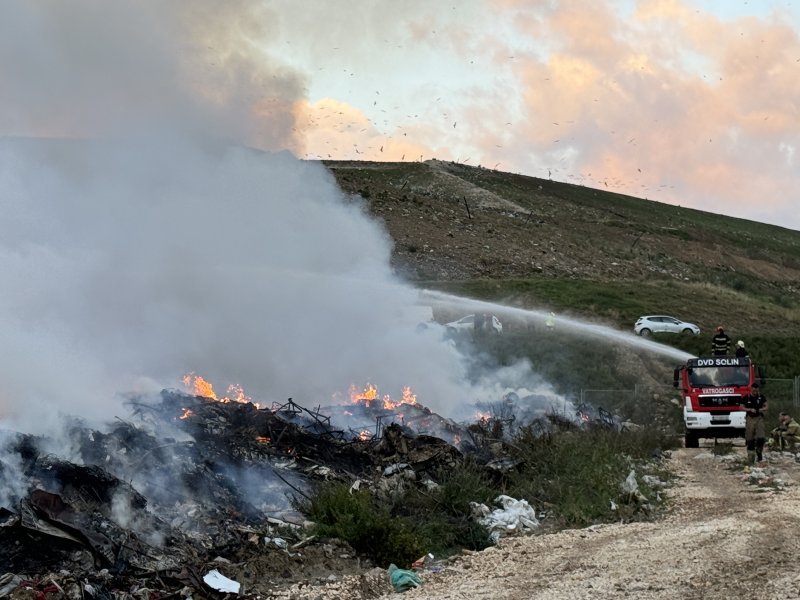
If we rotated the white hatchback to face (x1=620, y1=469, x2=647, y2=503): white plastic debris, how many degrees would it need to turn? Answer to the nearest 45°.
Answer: approximately 90° to its right

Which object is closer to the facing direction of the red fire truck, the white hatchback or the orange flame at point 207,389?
the orange flame

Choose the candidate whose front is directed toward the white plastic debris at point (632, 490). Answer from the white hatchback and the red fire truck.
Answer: the red fire truck

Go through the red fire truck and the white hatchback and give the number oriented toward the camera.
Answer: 1

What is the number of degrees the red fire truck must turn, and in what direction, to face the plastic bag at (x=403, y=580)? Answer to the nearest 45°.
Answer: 0° — it already faces it

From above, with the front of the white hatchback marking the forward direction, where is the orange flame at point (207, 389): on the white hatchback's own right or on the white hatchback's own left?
on the white hatchback's own right

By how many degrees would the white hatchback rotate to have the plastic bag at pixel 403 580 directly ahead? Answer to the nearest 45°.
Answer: approximately 90° to its right

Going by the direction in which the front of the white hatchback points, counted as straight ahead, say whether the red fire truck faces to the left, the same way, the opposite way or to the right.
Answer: to the right

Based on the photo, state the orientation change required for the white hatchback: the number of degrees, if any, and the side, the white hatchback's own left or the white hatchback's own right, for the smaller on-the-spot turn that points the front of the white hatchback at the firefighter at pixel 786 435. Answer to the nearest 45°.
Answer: approximately 90° to the white hatchback's own right

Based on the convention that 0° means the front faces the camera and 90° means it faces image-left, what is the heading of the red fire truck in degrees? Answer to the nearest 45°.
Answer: approximately 0°

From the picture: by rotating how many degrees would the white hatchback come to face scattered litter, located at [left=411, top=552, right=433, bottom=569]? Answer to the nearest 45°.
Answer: approximately 90° to its right

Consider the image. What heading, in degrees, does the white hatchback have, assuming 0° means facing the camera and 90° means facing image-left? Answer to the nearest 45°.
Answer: approximately 270°
